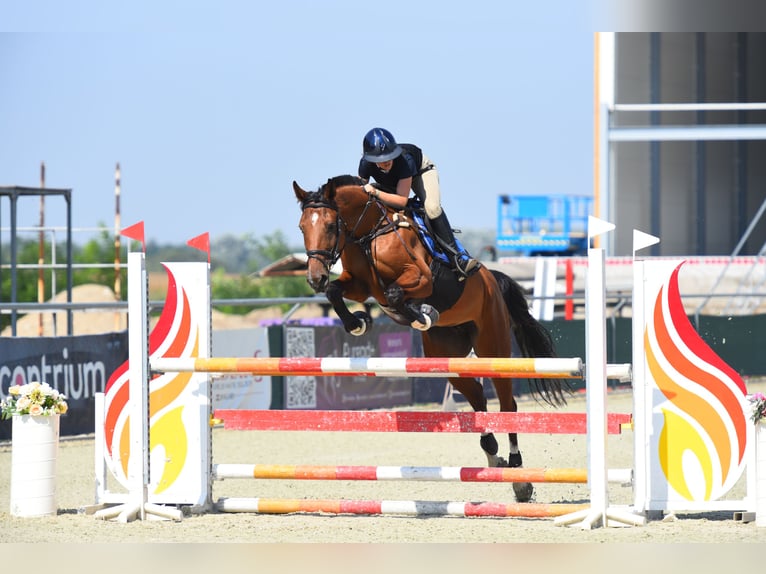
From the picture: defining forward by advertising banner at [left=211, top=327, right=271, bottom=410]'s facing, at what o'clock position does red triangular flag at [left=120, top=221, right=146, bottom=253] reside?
The red triangular flag is roughly at 12 o'clock from the advertising banner.

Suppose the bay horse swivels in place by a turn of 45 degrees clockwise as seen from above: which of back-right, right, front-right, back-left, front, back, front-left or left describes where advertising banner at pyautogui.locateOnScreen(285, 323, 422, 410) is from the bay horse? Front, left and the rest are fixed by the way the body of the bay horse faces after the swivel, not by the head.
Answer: right

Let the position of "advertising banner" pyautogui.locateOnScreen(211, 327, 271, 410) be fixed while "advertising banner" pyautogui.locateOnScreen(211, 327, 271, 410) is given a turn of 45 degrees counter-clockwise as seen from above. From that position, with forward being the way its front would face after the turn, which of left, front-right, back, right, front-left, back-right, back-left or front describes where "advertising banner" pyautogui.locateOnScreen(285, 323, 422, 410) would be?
left

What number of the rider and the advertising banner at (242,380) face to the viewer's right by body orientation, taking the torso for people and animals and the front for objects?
0

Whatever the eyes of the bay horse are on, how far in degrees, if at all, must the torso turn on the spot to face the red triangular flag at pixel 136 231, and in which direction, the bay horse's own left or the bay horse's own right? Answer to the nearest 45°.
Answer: approximately 45° to the bay horse's own right

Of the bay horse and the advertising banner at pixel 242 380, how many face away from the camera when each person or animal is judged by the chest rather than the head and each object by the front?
0

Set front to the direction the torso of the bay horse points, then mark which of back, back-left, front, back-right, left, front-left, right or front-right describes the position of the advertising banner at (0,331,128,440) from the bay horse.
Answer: right

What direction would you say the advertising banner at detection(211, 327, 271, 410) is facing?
toward the camera

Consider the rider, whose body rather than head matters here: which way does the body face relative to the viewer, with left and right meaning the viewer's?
facing the viewer and to the left of the viewer

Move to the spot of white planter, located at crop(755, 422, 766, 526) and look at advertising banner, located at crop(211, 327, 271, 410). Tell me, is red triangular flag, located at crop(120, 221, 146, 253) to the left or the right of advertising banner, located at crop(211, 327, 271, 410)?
left
